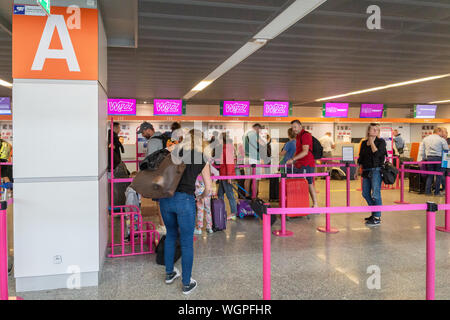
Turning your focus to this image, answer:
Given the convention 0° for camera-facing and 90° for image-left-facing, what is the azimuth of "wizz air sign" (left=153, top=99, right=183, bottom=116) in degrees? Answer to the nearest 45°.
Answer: approximately 0°

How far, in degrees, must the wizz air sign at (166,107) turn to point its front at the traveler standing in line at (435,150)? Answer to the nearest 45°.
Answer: approximately 45° to its left

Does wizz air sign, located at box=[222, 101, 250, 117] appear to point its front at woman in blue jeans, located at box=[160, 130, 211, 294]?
yes

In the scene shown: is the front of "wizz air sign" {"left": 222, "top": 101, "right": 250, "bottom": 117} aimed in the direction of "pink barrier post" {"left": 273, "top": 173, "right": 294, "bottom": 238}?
yes

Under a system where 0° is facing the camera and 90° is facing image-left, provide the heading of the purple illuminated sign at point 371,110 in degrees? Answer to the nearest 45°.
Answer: approximately 0°

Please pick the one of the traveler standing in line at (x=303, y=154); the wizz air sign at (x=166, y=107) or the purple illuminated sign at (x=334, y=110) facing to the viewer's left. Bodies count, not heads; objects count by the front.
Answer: the traveler standing in line

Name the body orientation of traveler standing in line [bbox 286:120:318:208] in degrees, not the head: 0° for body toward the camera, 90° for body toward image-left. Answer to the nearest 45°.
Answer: approximately 90°
